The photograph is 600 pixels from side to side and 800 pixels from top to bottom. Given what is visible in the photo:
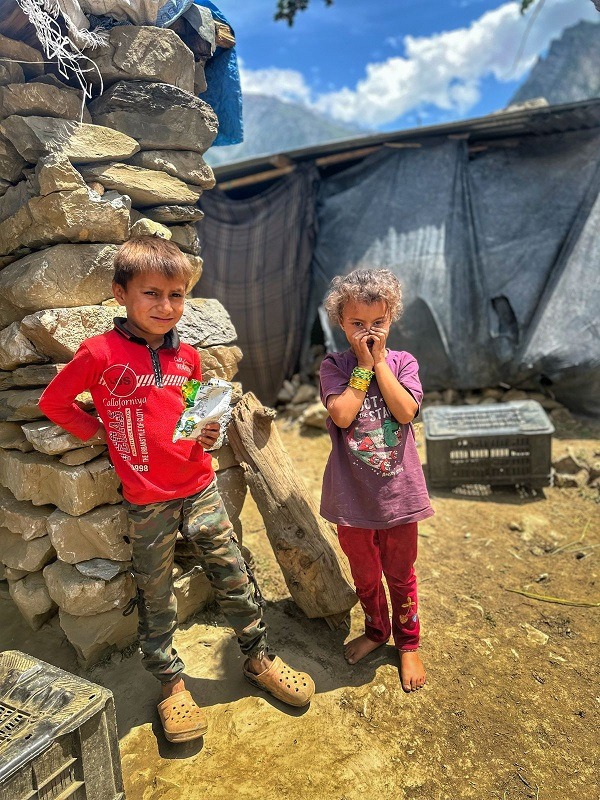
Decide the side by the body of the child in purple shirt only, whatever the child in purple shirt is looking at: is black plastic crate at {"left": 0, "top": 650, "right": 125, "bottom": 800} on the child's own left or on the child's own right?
on the child's own right

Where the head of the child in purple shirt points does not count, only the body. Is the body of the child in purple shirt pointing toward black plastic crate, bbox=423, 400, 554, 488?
no

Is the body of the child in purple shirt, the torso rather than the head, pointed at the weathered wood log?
no

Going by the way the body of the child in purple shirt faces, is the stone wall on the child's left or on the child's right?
on the child's right

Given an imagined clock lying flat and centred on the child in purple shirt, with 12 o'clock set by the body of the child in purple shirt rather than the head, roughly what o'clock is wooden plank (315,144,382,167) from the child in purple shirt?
The wooden plank is roughly at 6 o'clock from the child in purple shirt.

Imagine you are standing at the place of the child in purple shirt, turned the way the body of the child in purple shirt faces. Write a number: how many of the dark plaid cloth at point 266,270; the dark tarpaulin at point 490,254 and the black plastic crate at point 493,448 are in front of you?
0

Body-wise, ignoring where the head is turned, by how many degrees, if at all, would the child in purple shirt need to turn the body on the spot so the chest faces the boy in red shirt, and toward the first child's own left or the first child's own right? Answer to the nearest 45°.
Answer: approximately 90° to the first child's own right

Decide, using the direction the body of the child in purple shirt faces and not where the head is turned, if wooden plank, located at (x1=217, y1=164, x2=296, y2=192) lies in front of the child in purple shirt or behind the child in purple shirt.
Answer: behind

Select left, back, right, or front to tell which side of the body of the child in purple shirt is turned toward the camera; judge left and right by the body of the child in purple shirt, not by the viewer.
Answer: front

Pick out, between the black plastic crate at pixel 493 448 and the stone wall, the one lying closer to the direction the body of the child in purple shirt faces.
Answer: the stone wall

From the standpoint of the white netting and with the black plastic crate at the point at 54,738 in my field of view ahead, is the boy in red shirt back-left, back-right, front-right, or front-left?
front-left

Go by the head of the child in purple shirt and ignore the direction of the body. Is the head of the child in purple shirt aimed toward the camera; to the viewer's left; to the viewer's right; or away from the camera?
toward the camera

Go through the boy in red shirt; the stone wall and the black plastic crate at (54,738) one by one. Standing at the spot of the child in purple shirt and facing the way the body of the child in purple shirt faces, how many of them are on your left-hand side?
0
